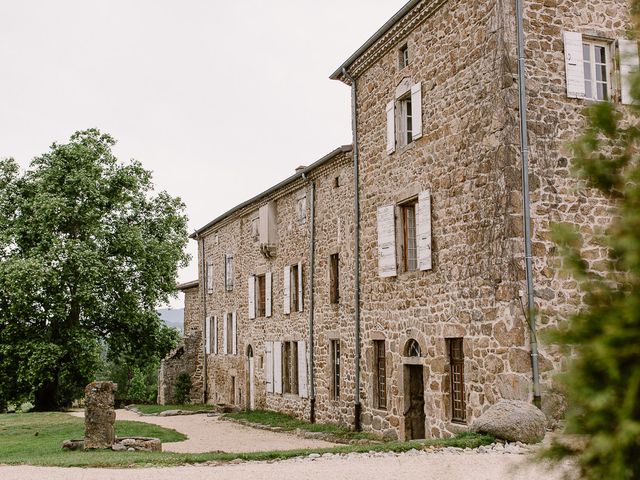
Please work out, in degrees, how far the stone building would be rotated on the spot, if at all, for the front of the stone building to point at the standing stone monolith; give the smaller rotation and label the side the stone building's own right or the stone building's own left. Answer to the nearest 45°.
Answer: approximately 45° to the stone building's own right

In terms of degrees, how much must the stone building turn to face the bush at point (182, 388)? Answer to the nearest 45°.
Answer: approximately 90° to its right

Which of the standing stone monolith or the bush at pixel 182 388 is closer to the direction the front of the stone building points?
the standing stone monolith

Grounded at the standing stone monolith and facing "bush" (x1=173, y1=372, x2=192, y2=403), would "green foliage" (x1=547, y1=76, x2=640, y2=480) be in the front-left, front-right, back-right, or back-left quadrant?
back-right

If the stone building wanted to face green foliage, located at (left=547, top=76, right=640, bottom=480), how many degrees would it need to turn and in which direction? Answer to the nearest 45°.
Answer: approximately 45° to its left

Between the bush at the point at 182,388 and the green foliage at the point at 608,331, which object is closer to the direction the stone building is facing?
the green foliage

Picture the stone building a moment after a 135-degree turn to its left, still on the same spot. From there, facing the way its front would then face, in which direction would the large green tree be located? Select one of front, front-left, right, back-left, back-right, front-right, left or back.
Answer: back-left
